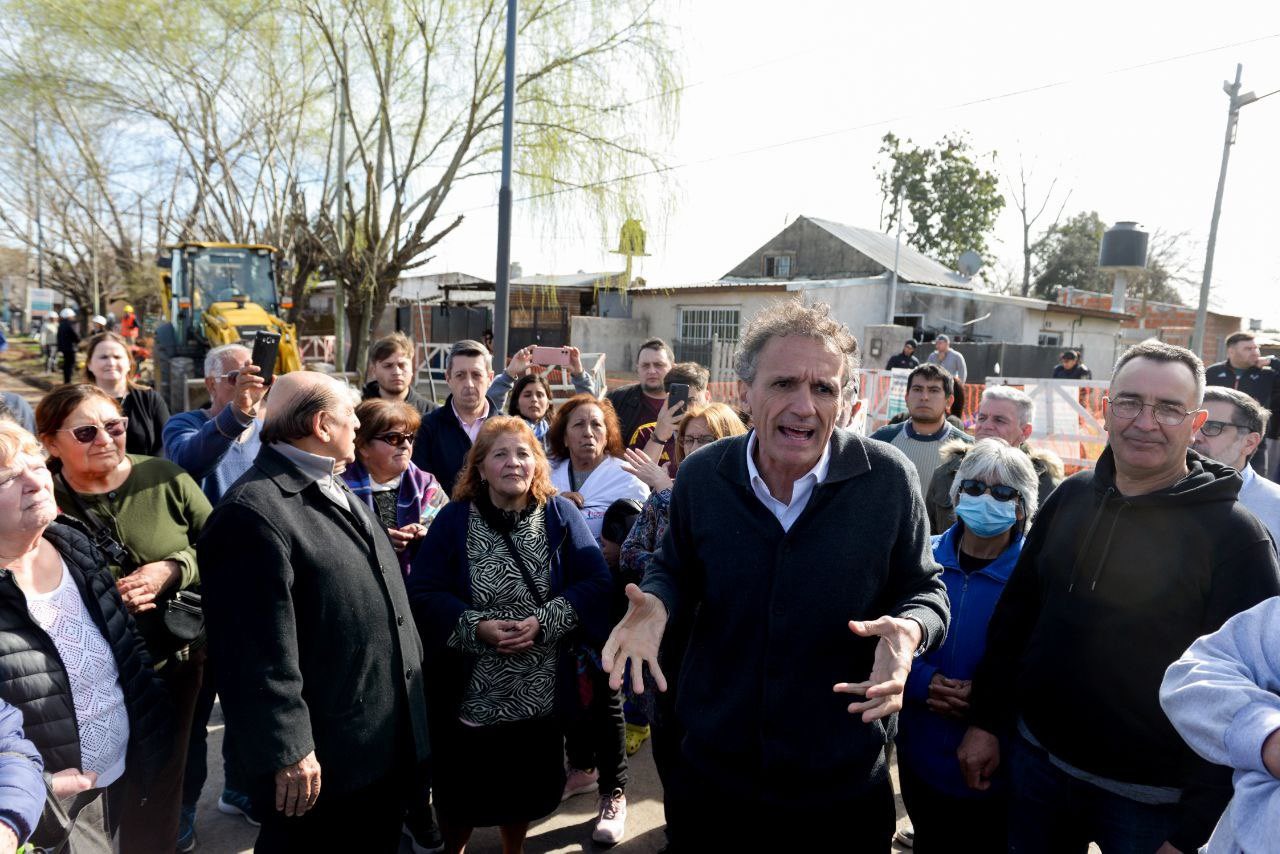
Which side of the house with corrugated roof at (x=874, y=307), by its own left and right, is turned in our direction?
front

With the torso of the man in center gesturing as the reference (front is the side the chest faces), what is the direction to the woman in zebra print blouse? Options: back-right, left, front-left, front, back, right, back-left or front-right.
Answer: back-right

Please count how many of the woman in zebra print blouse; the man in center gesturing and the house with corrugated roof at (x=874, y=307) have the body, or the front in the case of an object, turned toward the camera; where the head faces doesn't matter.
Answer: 3

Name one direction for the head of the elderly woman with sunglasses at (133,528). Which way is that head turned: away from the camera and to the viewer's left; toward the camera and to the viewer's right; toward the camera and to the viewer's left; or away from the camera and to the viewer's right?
toward the camera and to the viewer's right

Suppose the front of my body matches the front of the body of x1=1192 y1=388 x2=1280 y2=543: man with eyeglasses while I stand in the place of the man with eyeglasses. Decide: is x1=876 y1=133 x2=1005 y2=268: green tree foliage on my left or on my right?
on my right

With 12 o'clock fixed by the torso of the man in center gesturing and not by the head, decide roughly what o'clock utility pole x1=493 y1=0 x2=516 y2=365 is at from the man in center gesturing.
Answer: The utility pole is roughly at 5 o'clock from the man in center gesturing.

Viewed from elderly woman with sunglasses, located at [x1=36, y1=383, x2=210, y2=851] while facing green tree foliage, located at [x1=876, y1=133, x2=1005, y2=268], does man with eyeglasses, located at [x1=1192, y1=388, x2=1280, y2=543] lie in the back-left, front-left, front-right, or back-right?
front-right

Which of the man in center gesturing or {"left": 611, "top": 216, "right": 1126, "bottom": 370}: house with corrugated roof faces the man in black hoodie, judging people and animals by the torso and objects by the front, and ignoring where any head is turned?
the house with corrugated roof

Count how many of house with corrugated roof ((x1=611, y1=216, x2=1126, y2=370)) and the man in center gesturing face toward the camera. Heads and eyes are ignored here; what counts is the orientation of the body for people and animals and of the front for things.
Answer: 2

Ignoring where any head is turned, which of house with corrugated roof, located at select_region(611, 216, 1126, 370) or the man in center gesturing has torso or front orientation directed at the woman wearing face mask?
the house with corrugated roof

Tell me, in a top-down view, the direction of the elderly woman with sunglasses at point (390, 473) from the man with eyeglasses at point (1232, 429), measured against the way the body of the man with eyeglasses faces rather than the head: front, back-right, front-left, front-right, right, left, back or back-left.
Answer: front

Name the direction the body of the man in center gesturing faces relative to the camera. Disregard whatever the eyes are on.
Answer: toward the camera

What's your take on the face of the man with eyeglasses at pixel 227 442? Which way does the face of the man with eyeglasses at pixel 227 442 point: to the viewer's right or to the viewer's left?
to the viewer's right

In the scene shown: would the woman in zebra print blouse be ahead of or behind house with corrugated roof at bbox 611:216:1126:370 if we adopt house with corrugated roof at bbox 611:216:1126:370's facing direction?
ahead
